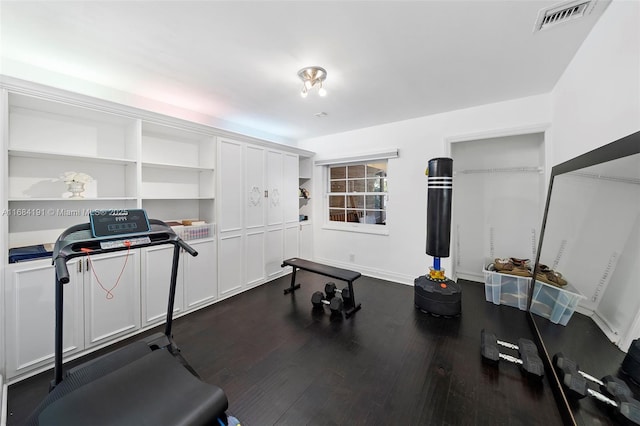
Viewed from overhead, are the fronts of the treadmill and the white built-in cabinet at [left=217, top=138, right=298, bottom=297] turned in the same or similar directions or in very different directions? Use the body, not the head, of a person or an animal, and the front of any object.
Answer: very different directions

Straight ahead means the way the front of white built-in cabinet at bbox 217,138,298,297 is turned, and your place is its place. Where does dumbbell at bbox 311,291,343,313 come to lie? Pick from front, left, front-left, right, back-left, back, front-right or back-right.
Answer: front

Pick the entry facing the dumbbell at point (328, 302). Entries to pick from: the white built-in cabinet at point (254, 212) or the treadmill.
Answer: the white built-in cabinet

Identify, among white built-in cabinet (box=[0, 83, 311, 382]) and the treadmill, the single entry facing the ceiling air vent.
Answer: the white built-in cabinet

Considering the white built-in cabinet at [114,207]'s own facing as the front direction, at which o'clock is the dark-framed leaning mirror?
The dark-framed leaning mirror is roughly at 12 o'clock from the white built-in cabinet.

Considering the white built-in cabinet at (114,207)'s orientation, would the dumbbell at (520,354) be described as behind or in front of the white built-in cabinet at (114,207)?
in front

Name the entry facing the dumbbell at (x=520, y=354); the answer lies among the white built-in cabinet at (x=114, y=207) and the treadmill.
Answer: the white built-in cabinet

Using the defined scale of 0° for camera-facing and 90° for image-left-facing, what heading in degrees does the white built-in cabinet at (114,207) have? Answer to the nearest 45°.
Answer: approximately 315°

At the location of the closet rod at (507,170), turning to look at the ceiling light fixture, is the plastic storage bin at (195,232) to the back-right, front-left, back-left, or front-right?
front-right

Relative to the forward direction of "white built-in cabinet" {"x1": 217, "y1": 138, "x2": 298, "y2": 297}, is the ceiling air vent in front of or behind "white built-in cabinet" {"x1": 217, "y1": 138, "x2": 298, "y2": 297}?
in front

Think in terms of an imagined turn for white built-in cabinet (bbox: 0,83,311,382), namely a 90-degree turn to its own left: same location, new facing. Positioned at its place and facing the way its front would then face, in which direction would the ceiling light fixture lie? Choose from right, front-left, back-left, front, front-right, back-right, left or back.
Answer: right

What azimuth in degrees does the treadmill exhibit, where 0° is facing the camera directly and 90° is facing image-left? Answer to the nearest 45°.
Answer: approximately 135°

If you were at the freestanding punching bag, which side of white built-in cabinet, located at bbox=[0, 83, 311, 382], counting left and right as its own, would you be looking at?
front
